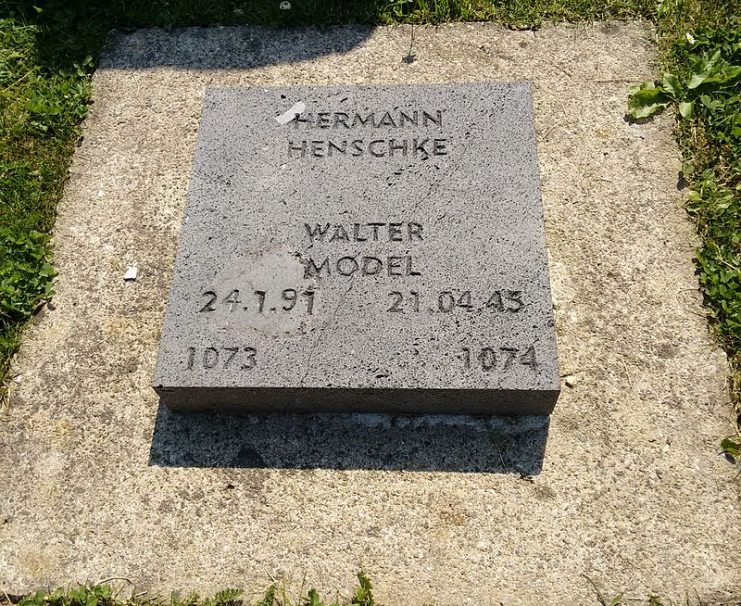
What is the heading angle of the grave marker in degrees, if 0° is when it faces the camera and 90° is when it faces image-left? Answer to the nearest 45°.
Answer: approximately 0°

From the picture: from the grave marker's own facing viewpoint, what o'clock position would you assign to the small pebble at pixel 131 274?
The small pebble is roughly at 4 o'clock from the grave marker.
